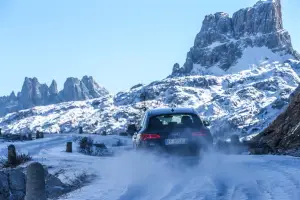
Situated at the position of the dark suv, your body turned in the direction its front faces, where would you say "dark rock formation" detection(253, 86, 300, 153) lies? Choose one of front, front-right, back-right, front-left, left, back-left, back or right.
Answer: front-right

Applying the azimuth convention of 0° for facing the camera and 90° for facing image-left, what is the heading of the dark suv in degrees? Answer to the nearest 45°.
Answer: approximately 180°
